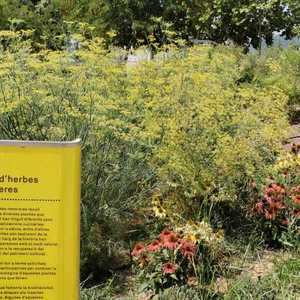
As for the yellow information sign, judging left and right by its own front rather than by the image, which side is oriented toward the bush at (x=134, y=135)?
back

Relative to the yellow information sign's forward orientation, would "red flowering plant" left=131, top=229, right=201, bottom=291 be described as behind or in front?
behind

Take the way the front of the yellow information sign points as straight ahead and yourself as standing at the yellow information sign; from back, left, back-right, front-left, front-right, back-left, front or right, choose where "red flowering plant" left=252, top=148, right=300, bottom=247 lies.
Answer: back-left

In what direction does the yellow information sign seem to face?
toward the camera

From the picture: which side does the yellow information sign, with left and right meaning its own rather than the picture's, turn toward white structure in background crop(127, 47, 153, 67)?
back
